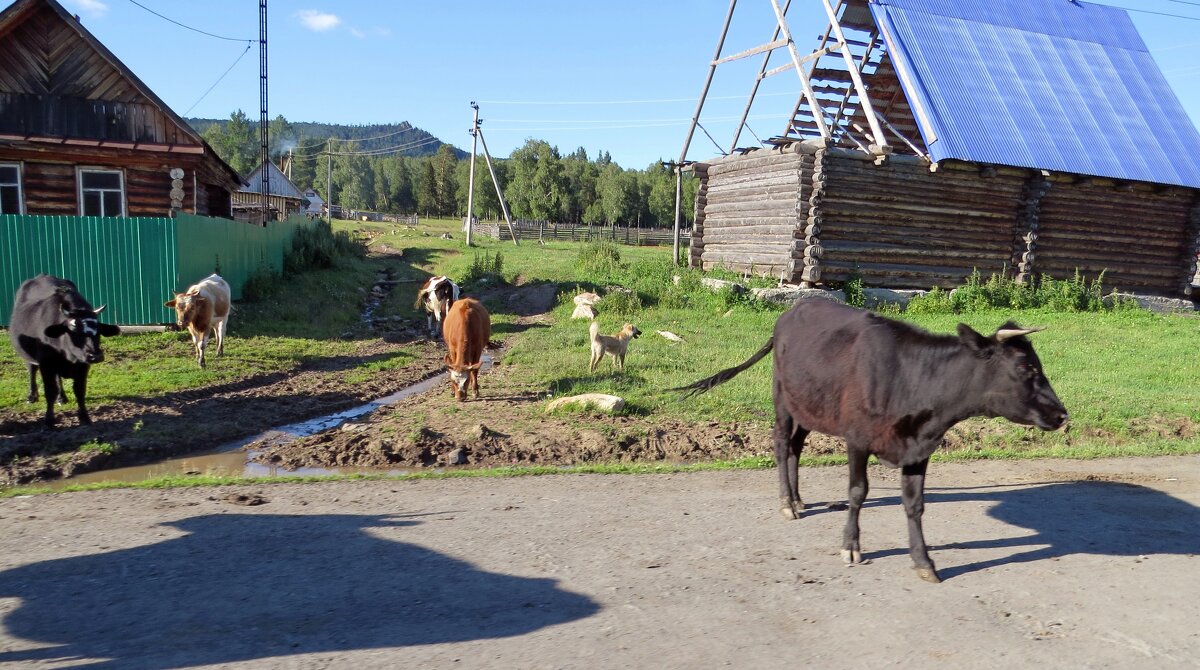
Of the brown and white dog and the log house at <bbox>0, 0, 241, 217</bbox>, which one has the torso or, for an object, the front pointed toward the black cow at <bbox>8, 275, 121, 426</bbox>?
the log house

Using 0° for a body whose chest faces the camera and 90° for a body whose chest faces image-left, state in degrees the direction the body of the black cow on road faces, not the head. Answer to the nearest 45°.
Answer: approximately 315°

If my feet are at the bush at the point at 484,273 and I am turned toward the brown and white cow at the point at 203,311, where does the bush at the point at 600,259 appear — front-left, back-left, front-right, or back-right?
back-left

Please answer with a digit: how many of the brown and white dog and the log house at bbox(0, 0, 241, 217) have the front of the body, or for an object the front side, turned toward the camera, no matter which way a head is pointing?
1

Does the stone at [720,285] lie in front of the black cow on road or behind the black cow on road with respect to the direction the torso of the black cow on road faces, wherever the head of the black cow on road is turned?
behind

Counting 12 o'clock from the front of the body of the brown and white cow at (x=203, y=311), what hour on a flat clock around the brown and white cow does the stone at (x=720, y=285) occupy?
The stone is roughly at 7 o'clock from the brown and white cow.

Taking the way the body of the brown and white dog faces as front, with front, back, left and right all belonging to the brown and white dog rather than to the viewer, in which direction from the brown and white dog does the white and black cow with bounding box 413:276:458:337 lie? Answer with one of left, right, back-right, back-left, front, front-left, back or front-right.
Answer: back-left

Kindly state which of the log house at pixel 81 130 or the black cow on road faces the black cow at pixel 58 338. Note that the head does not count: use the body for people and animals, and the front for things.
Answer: the log house

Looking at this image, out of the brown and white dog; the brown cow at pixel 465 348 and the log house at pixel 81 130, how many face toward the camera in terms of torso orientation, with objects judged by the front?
2

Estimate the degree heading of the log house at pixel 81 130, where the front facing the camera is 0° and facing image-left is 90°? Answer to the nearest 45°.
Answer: approximately 0°

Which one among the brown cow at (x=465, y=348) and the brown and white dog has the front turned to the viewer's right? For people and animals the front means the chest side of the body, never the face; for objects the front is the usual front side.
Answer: the brown and white dog

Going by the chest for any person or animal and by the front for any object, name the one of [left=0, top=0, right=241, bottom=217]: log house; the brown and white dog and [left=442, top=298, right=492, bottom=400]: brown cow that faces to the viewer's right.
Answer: the brown and white dog
